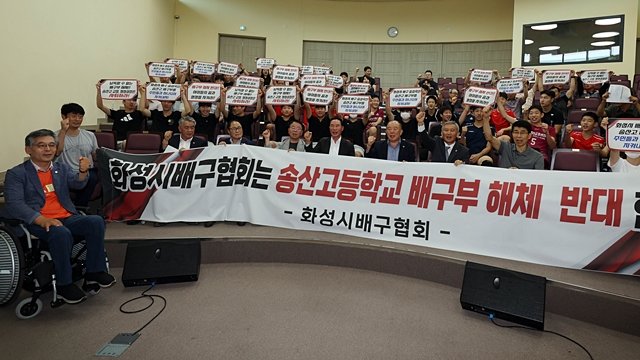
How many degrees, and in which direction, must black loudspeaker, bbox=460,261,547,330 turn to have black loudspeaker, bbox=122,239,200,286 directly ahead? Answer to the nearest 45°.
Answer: approximately 45° to its right

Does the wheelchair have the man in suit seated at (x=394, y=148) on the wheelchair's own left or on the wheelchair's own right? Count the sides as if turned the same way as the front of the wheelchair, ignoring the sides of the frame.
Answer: on the wheelchair's own left

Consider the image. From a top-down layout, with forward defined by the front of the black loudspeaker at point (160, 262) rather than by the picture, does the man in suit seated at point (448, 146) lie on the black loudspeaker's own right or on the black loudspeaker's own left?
on the black loudspeaker's own left

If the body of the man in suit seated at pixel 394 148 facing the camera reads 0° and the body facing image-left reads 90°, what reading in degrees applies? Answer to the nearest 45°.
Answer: approximately 0°

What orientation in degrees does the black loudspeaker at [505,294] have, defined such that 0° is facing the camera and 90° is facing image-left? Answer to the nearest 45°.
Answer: approximately 45°

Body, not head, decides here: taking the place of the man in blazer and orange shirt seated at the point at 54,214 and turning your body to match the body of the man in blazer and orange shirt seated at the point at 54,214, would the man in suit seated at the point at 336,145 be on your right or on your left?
on your left

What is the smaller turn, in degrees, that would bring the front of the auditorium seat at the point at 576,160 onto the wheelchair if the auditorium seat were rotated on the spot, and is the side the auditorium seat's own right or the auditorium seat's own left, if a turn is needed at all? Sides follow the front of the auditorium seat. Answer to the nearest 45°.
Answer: approximately 45° to the auditorium seat's own right

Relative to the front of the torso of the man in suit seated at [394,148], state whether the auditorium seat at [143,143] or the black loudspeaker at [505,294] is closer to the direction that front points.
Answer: the black loudspeaker
